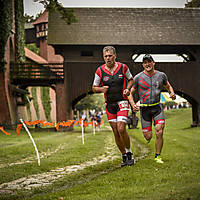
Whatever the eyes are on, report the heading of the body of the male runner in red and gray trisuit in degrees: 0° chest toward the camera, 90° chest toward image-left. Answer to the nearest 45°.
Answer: approximately 0°

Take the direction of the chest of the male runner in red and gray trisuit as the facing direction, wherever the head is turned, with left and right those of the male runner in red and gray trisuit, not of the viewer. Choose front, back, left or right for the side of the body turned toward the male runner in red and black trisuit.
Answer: right

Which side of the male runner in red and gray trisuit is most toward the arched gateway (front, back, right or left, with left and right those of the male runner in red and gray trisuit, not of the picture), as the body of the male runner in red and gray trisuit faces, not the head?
back

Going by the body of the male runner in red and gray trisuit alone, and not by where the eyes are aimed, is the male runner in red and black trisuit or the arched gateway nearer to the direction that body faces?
the male runner in red and black trisuit
